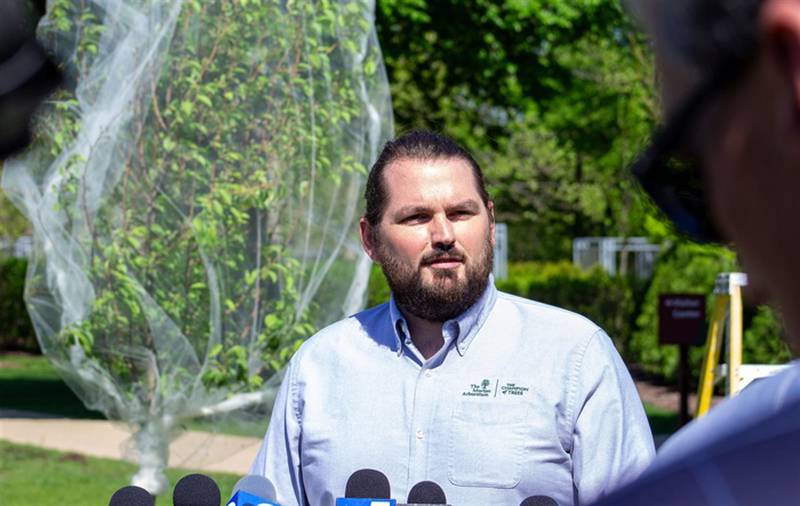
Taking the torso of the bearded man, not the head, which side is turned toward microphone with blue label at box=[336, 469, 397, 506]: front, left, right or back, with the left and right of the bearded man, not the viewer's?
front

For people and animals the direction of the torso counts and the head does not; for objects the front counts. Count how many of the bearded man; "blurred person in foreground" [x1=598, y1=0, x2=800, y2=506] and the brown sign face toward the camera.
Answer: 2

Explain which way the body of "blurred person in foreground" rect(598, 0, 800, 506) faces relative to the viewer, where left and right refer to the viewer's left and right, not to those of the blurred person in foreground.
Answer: facing away from the viewer and to the left of the viewer

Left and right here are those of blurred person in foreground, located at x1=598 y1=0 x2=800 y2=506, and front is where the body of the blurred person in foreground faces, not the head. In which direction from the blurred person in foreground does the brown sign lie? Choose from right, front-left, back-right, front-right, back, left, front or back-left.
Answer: front-right

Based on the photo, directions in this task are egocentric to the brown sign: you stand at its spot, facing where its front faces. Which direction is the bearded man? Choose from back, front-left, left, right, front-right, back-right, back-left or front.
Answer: front

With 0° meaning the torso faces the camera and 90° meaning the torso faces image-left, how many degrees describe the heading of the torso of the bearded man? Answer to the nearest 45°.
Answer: approximately 0°

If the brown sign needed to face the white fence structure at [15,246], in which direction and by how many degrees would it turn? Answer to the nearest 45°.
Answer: approximately 135° to its right

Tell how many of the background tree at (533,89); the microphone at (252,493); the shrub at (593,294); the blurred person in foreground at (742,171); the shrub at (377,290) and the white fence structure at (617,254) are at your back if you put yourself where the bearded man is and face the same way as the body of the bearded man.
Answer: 4

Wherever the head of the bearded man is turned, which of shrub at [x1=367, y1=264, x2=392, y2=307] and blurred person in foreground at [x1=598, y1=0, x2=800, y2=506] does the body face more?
the blurred person in foreground

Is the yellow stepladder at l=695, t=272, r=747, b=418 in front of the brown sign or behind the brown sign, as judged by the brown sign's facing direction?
in front

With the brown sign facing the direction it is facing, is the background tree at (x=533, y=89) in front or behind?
behind

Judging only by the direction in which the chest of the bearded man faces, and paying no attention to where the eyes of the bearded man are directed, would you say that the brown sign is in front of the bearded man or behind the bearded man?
behind

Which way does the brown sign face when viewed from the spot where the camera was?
facing the viewer
